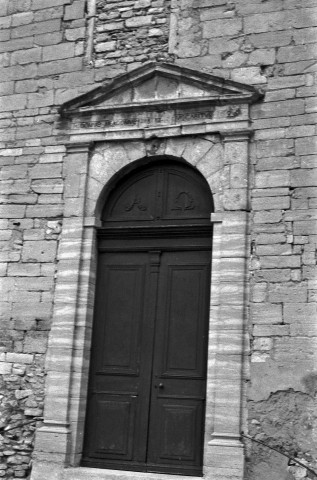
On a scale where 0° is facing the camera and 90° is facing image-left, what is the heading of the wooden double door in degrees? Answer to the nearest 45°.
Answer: approximately 0°
